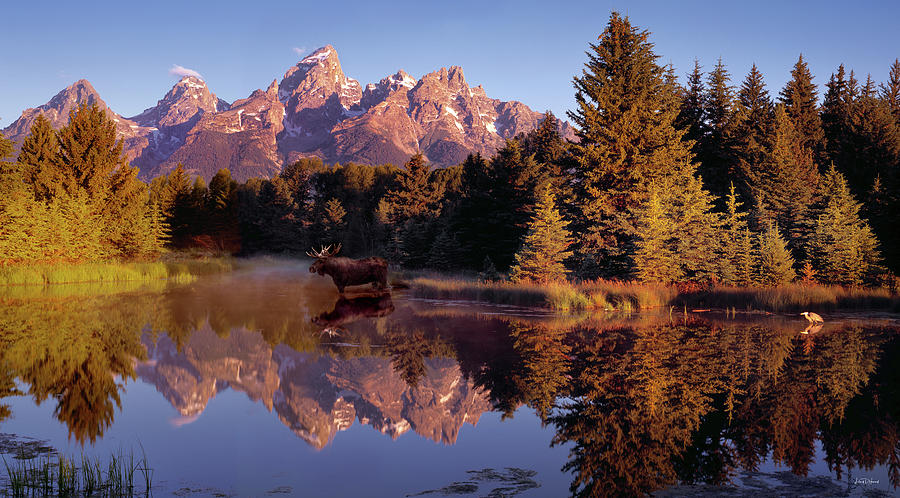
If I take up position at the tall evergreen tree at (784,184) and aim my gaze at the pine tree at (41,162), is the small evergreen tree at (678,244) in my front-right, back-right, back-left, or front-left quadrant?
front-left

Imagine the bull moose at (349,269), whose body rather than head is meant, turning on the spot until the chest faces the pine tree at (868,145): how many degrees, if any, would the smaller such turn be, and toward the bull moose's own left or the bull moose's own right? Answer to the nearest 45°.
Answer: approximately 180°

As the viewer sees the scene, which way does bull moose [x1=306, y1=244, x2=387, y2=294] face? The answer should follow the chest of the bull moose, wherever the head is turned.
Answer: to the viewer's left

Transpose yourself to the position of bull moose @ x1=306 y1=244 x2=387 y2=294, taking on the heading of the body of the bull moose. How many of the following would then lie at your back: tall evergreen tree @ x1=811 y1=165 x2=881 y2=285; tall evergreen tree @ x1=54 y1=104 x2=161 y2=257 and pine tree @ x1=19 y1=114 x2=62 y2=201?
1

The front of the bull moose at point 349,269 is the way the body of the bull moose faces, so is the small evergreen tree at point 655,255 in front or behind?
behind

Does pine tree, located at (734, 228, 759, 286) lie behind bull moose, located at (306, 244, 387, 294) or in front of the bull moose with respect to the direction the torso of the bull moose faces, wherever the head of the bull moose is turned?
behind

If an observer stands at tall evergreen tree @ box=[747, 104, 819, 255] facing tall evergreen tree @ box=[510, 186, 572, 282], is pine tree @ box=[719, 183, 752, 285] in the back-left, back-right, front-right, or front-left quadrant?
front-left

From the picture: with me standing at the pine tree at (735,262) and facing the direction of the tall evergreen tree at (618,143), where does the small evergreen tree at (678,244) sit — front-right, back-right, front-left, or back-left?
front-left

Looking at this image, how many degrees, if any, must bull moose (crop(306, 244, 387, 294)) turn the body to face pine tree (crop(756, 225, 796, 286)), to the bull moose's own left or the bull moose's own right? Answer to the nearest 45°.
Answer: approximately 180°

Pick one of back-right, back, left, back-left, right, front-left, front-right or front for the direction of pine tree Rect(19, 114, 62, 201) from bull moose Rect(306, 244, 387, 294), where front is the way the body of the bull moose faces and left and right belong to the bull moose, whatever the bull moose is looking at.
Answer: front-right

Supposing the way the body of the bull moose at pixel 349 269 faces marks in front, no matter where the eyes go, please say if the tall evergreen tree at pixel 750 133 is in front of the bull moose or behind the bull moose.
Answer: behind

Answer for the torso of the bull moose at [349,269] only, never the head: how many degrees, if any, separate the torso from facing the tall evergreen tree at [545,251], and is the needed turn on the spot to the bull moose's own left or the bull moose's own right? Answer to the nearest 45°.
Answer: approximately 180°
